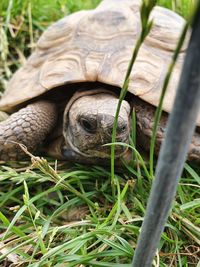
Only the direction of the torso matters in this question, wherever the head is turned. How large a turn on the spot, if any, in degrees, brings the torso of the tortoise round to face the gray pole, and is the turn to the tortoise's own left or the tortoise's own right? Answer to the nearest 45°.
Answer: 0° — it already faces it

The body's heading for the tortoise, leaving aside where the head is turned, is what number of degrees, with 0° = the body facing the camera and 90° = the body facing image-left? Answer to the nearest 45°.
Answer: approximately 0°
